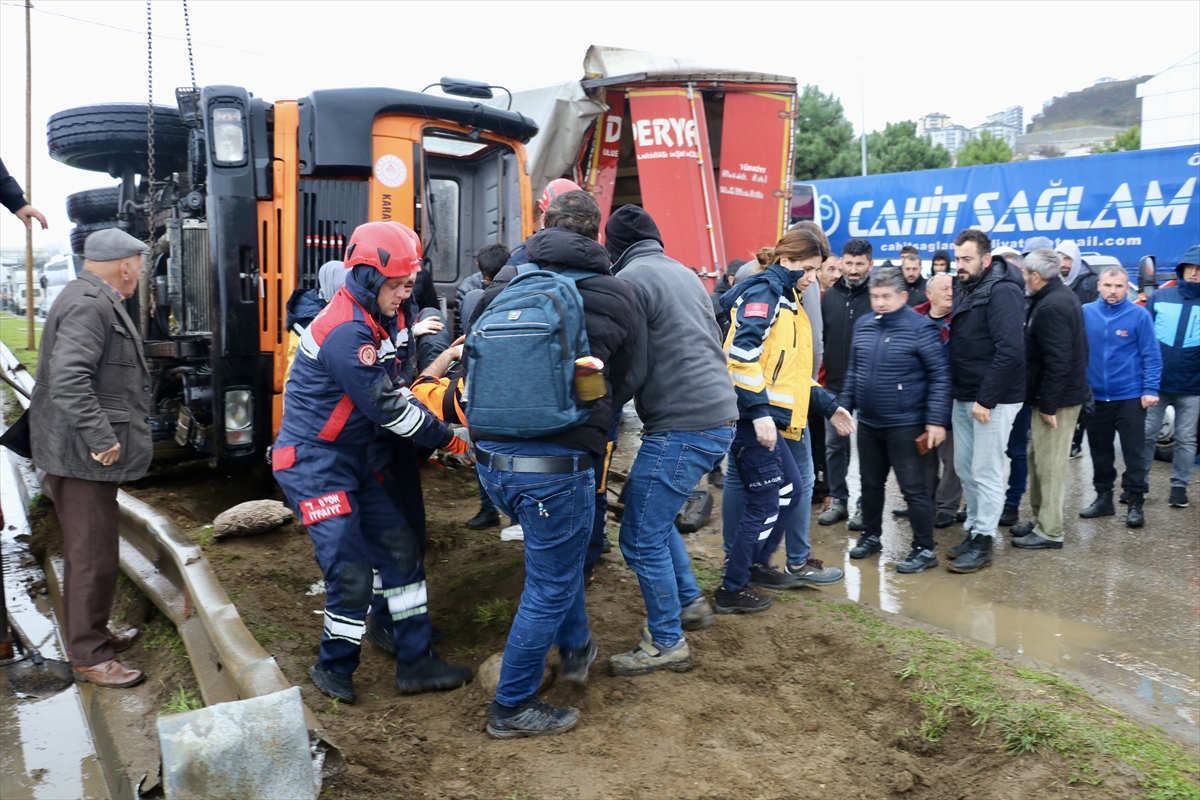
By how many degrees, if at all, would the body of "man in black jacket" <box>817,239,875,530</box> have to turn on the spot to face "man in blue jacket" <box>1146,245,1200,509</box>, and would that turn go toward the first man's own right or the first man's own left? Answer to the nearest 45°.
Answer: approximately 135° to the first man's own left

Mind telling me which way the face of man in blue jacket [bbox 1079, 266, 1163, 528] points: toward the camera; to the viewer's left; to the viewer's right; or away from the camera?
toward the camera

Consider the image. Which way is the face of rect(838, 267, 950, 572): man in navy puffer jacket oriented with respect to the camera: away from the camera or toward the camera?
toward the camera

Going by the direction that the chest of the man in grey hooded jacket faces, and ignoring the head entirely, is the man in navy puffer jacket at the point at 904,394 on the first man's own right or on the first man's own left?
on the first man's own right

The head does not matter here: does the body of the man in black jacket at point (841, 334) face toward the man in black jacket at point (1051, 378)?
no

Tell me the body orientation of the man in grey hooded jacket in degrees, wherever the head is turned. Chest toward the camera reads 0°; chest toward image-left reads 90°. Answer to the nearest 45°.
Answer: approximately 135°

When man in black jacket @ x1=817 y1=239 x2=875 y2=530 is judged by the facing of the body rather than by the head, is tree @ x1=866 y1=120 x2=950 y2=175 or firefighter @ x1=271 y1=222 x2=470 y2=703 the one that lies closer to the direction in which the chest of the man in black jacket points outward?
the firefighter

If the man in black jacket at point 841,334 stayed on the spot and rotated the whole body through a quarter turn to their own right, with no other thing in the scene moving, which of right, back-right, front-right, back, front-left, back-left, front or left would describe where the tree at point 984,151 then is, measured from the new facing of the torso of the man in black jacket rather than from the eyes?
front-right

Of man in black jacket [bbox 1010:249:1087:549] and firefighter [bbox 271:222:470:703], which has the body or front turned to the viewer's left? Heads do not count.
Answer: the man in black jacket

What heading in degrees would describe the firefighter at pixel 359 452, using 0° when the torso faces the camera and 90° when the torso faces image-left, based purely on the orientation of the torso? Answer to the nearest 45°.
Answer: approximately 315°

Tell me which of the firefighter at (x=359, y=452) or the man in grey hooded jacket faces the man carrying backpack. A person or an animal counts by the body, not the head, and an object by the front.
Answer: the firefighter
